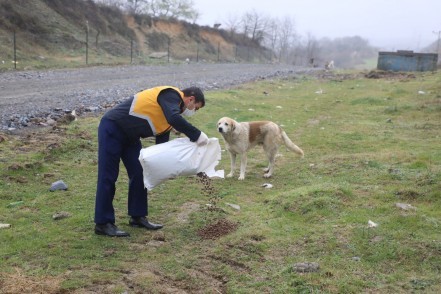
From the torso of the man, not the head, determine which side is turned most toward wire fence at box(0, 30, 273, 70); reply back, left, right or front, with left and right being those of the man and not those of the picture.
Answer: left

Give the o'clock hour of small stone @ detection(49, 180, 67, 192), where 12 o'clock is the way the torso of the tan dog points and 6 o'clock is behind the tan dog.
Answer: The small stone is roughly at 12 o'clock from the tan dog.

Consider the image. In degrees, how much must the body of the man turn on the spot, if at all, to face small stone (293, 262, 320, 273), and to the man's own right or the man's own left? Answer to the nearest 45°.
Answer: approximately 45° to the man's own right

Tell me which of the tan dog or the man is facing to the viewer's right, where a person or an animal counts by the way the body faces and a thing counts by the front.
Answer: the man

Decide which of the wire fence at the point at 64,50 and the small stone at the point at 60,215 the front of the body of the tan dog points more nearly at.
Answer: the small stone

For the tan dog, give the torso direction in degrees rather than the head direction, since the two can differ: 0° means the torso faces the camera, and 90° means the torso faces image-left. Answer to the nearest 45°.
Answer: approximately 45°

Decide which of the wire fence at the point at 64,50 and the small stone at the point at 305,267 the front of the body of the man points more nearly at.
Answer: the small stone

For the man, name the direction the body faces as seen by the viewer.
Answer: to the viewer's right

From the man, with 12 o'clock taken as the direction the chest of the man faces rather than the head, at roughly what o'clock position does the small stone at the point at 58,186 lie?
The small stone is roughly at 8 o'clock from the man.

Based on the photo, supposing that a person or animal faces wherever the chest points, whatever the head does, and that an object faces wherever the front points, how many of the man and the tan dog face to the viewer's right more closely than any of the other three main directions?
1

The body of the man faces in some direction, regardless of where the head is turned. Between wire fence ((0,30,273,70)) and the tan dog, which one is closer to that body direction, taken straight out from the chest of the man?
the tan dog
